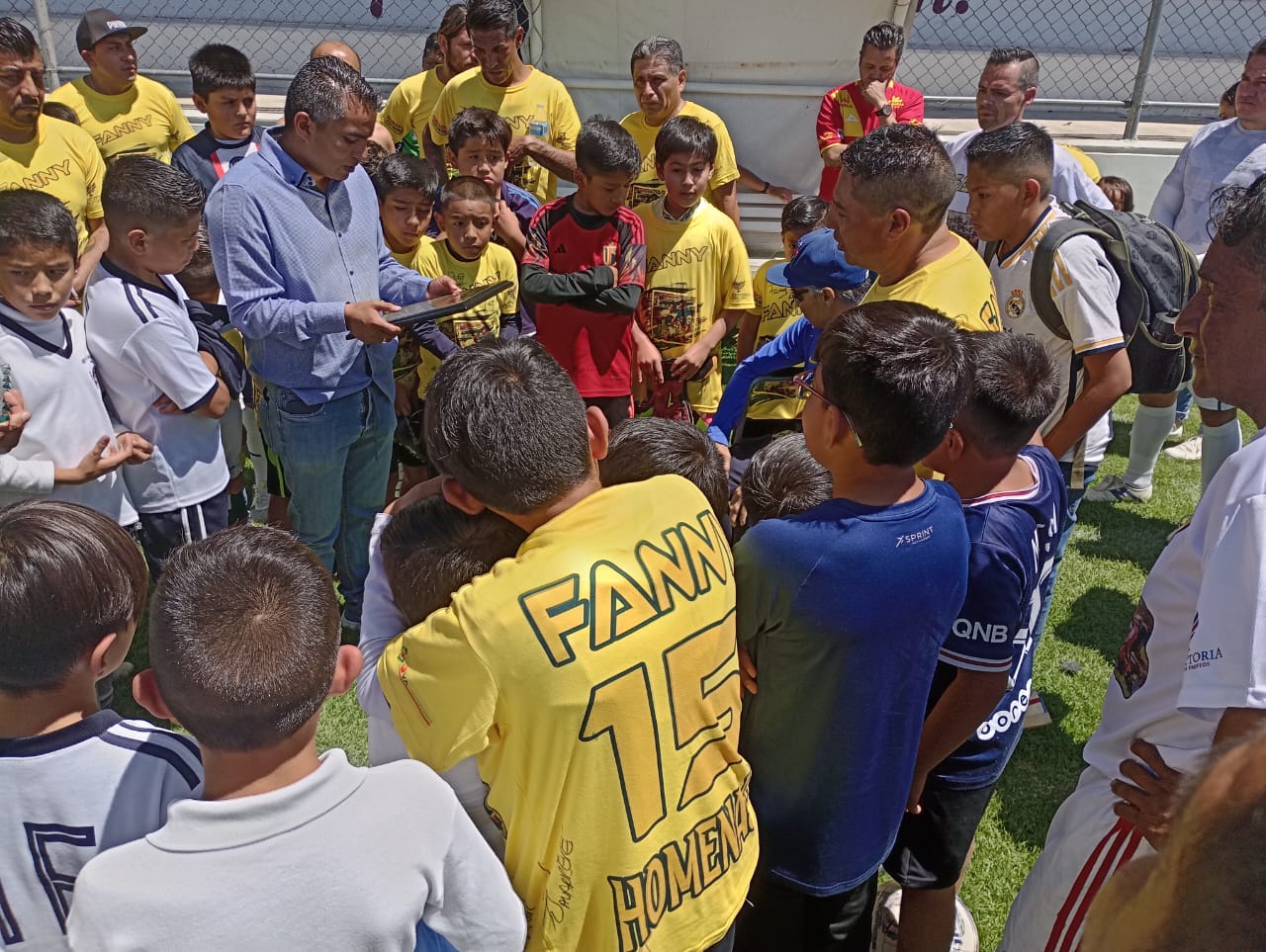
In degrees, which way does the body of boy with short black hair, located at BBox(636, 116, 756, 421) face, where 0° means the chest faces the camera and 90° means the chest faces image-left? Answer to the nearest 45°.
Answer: approximately 0°

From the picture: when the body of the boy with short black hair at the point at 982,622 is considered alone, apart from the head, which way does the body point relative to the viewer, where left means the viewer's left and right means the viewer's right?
facing away from the viewer and to the left of the viewer

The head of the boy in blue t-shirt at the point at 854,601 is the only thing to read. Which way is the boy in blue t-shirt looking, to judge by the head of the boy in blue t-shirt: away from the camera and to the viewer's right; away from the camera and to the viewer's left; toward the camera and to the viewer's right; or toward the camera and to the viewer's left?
away from the camera and to the viewer's left

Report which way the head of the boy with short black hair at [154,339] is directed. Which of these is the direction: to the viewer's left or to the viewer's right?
to the viewer's right

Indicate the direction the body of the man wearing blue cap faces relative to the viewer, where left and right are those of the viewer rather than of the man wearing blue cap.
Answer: facing to the left of the viewer

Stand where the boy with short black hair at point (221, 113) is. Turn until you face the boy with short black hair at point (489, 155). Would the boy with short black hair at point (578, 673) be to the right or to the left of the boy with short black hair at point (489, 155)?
right

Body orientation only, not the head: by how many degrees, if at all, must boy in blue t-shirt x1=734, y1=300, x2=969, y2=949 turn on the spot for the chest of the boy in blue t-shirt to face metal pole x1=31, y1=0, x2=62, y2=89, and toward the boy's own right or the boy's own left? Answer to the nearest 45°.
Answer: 0° — they already face it

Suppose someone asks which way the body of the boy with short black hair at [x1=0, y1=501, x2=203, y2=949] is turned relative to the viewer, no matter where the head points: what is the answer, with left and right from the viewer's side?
facing away from the viewer and to the right of the viewer

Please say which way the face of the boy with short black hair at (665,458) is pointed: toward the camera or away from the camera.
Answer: away from the camera

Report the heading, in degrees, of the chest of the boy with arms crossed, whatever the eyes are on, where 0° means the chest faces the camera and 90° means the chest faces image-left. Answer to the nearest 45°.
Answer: approximately 0°

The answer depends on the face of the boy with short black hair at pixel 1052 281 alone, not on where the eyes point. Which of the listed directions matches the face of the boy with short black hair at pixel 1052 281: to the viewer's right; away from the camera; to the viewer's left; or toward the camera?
to the viewer's left

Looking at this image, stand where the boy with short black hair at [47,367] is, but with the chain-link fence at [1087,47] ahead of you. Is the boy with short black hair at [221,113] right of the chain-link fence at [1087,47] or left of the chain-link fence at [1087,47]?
left

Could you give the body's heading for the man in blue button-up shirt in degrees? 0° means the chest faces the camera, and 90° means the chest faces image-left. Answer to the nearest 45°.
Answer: approximately 315°

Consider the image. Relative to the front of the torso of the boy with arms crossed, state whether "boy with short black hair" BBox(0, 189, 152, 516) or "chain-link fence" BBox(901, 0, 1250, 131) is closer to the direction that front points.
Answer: the boy with short black hair

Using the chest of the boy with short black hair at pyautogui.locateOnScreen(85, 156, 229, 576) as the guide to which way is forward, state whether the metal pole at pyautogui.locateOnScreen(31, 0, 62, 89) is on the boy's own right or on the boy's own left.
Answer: on the boy's own left
